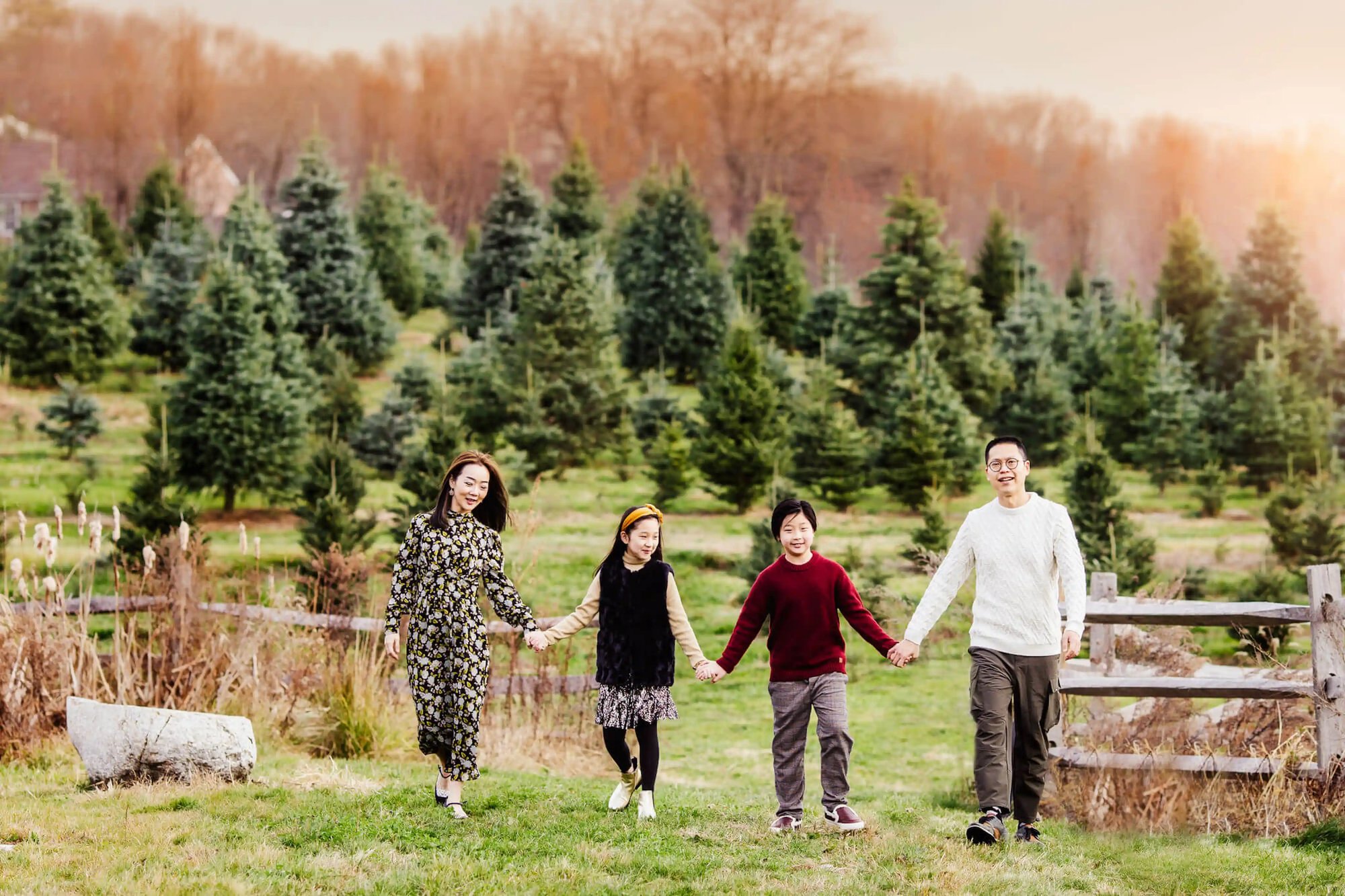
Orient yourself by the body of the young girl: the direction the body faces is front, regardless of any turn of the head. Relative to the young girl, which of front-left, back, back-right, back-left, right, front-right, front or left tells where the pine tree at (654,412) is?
back

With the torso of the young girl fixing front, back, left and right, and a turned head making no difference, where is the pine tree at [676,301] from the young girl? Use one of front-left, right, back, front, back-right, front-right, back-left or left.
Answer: back

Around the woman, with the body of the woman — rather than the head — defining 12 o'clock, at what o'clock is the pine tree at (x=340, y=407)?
The pine tree is roughly at 6 o'clock from the woman.

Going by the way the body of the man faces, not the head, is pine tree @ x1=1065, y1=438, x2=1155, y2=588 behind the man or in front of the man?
behind

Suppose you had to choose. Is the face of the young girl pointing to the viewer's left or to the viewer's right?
to the viewer's right

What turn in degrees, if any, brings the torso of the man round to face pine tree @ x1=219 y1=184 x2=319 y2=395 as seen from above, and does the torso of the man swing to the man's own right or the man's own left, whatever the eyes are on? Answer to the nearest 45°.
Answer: approximately 135° to the man's own right

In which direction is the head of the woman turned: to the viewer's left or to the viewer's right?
to the viewer's right

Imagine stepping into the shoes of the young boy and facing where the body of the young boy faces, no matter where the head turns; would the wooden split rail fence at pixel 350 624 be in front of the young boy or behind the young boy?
behind

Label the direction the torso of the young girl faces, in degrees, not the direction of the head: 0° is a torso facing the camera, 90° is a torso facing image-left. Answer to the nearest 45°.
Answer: approximately 0°
